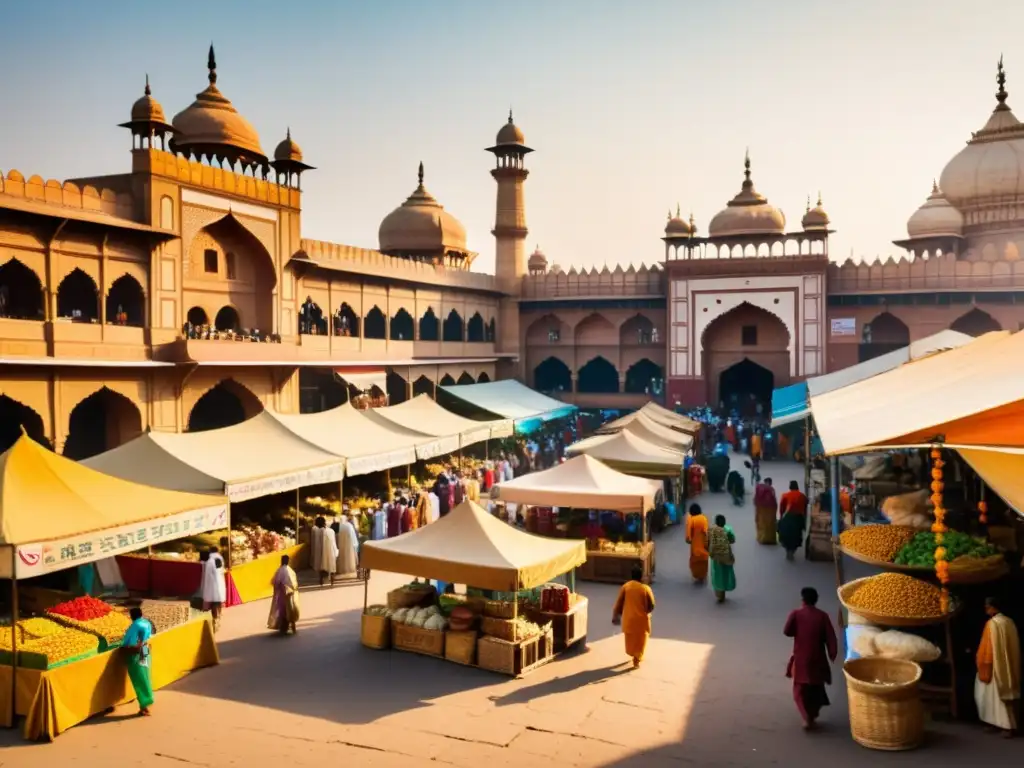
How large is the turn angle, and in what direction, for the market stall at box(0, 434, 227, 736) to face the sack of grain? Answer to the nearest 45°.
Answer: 0° — it already faces it

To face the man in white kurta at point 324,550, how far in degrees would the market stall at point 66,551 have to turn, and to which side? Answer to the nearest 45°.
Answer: approximately 90° to its left

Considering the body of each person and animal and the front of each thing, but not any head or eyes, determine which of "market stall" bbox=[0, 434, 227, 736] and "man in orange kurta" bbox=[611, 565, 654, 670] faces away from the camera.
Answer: the man in orange kurta

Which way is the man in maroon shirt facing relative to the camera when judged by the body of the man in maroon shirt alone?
away from the camera

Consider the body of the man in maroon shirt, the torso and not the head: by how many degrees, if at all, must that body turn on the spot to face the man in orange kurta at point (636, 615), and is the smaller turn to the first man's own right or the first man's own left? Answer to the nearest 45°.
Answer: approximately 45° to the first man's own left

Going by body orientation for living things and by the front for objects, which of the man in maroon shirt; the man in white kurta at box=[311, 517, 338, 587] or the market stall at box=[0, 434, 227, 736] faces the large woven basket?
the market stall

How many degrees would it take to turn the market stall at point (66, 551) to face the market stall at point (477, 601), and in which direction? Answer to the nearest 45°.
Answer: approximately 45° to its left

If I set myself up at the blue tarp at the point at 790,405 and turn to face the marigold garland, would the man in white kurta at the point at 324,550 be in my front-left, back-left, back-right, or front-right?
front-right

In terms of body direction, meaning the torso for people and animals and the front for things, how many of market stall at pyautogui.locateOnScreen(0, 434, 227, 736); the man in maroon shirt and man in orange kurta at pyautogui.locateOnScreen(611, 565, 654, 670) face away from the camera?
2

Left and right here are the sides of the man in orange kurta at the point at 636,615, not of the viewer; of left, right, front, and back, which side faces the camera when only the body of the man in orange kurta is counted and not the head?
back
